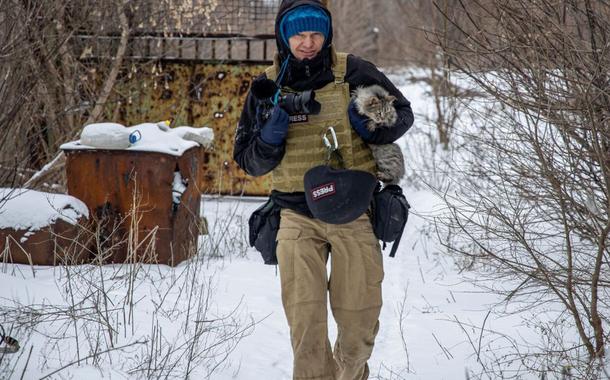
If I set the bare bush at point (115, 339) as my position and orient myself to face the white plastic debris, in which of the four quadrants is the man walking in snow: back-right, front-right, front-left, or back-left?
back-right

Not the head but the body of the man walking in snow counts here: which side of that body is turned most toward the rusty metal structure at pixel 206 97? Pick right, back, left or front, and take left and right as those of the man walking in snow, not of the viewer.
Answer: back

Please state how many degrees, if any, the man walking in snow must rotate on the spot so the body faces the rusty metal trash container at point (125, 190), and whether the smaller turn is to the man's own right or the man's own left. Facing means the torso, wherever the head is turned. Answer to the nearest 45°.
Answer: approximately 135° to the man's own right

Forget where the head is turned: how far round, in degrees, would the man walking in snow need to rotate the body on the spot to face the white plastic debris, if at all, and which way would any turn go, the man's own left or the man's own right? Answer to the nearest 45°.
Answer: approximately 135° to the man's own right

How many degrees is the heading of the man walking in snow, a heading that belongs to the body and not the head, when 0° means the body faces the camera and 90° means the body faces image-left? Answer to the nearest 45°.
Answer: approximately 0°

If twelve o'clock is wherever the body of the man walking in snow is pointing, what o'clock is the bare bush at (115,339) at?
The bare bush is roughly at 4 o'clock from the man walking in snow.

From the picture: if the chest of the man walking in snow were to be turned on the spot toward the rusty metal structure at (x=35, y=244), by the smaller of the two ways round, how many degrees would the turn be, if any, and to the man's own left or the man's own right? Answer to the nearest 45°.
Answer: approximately 135° to the man's own right
